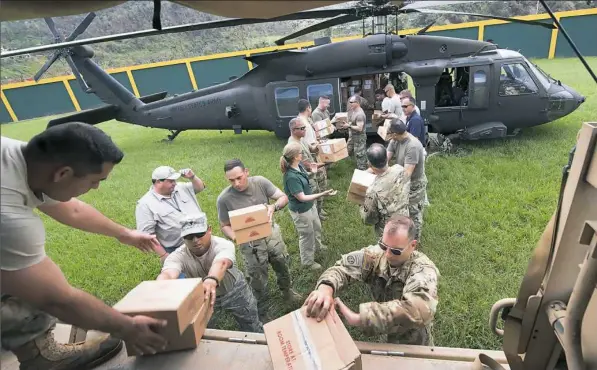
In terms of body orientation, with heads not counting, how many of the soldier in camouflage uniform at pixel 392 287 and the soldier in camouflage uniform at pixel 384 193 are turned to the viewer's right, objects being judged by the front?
0

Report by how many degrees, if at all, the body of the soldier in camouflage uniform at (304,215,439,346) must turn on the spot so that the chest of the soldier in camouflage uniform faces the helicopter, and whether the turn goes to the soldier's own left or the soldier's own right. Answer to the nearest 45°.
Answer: approximately 135° to the soldier's own right

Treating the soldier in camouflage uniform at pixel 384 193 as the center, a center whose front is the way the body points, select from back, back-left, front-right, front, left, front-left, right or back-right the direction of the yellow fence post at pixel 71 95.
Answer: front

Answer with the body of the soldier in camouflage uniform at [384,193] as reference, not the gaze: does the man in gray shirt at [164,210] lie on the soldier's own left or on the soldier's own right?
on the soldier's own left

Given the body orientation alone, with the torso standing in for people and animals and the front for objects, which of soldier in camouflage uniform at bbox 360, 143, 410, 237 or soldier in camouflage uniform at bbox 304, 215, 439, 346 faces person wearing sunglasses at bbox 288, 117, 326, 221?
soldier in camouflage uniform at bbox 360, 143, 410, 237

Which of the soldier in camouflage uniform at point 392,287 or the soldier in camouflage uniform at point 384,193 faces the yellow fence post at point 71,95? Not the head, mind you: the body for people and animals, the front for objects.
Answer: the soldier in camouflage uniform at point 384,193

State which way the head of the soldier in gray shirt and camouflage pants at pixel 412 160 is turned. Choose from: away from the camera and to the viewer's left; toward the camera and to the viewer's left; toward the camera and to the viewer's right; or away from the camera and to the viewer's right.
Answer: toward the camera and to the viewer's left

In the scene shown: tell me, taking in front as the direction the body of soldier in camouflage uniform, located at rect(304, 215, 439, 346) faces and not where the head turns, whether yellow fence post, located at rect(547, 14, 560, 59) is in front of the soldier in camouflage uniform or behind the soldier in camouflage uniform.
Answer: behind

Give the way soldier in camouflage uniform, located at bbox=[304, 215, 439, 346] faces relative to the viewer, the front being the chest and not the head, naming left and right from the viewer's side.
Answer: facing the viewer and to the left of the viewer

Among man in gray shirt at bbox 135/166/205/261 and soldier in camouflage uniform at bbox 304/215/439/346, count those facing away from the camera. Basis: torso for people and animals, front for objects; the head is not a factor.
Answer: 0

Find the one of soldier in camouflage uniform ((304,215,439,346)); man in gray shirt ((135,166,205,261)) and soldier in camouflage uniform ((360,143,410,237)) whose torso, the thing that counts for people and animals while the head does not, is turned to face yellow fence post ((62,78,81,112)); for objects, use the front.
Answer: soldier in camouflage uniform ((360,143,410,237))

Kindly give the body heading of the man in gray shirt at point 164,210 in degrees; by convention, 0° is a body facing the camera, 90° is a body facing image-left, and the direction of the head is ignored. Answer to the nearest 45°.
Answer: approximately 315°

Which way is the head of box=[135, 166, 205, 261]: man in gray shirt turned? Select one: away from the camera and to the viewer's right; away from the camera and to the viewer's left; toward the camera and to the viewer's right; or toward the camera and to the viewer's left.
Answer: toward the camera and to the viewer's right
